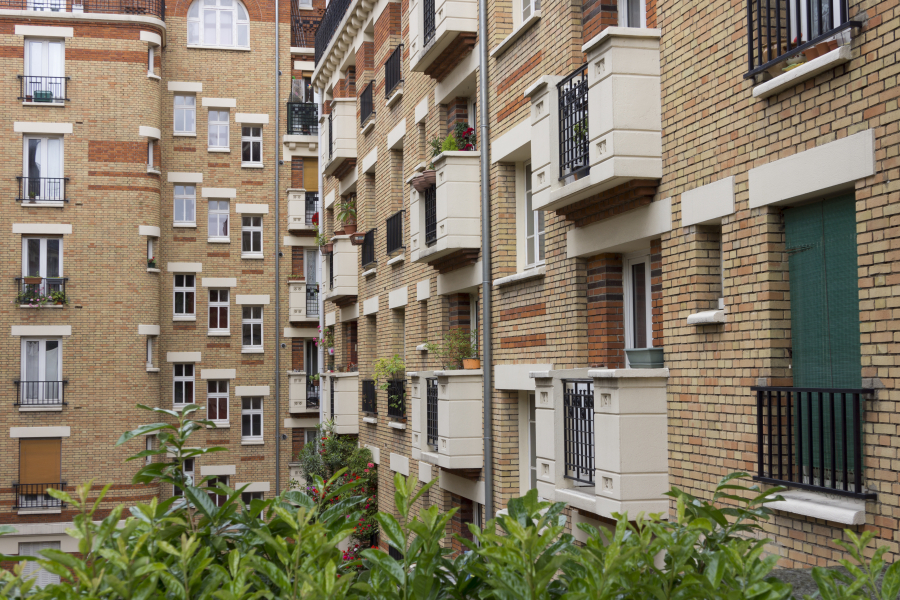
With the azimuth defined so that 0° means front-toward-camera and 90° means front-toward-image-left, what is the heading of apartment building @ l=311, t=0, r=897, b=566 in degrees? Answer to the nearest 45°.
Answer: approximately 45°

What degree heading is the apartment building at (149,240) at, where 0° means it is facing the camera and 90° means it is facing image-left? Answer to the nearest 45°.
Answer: approximately 0°

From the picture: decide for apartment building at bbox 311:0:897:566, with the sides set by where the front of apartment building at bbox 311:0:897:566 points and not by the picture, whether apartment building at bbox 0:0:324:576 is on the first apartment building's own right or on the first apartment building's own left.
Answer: on the first apartment building's own right

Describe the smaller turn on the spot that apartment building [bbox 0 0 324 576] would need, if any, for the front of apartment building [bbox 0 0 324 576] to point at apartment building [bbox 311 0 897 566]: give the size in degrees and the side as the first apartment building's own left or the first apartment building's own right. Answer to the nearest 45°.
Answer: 0° — it already faces it
